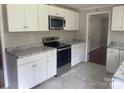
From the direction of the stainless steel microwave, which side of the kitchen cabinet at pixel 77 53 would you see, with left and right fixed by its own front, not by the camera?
right

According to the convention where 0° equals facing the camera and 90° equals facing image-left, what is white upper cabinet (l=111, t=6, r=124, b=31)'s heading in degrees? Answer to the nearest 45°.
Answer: approximately 45°

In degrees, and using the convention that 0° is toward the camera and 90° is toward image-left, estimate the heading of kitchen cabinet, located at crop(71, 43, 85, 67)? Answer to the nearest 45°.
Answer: approximately 315°

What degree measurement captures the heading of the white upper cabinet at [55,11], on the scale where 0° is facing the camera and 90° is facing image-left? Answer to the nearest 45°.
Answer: approximately 315°

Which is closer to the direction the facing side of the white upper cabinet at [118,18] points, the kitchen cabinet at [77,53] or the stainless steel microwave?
the stainless steel microwave

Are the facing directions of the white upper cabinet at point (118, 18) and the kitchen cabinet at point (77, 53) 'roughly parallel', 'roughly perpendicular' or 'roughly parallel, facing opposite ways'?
roughly perpendicular
